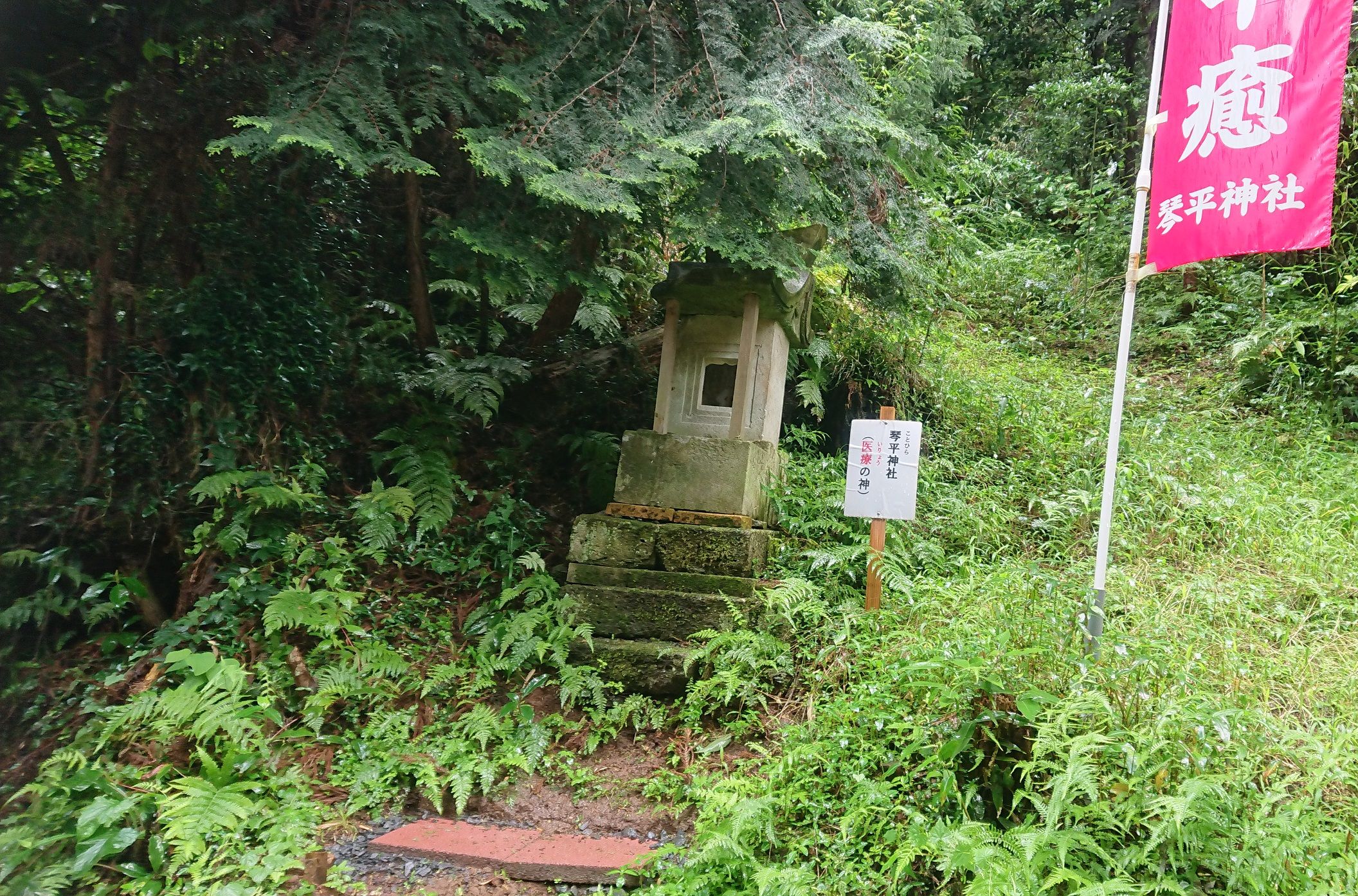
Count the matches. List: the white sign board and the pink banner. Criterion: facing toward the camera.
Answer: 2

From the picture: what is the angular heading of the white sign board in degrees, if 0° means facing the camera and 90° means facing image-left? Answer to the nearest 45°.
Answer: approximately 0°

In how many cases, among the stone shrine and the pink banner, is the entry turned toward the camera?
2

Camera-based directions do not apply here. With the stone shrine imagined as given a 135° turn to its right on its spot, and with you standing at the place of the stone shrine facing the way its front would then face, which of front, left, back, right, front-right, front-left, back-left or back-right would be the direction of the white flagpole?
back

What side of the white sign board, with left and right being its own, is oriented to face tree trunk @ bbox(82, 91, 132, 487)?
right

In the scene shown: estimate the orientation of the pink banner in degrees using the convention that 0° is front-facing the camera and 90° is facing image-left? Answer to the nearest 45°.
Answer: approximately 0°

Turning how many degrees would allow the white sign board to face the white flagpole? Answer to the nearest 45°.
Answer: approximately 45° to its left

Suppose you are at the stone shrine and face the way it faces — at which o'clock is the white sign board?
The white sign board is roughly at 8 o'clock from the stone shrine.
